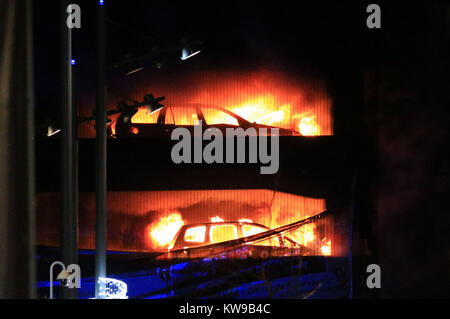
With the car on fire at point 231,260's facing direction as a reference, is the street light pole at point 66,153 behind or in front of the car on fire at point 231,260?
behind

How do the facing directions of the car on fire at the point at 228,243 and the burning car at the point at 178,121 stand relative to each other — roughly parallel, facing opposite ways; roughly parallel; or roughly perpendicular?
roughly parallel

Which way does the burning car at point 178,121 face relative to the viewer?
to the viewer's right

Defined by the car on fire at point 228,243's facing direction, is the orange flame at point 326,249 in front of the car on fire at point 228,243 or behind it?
in front

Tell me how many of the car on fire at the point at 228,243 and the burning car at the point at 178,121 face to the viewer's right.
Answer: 2

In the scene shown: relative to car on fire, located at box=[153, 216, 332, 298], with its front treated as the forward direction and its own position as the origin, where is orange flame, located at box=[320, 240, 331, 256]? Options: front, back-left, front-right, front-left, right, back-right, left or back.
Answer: front

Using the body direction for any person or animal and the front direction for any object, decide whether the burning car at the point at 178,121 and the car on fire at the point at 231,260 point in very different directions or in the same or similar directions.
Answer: same or similar directions

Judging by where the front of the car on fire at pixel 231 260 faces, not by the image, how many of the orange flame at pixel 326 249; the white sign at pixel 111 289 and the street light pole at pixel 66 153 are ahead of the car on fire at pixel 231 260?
1

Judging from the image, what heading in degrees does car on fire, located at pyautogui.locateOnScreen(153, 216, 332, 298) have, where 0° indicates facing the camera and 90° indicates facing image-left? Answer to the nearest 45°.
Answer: approximately 270°
